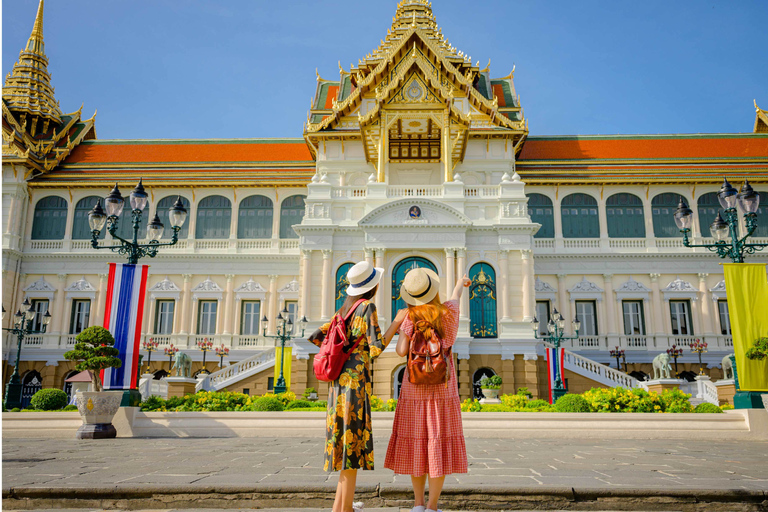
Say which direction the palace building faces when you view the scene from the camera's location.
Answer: facing the viewer

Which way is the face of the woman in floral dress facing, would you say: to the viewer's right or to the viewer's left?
to the viewer's right

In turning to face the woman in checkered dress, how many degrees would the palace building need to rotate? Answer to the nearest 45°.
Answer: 0° — it already faces them

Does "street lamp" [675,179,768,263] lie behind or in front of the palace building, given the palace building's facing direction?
in front

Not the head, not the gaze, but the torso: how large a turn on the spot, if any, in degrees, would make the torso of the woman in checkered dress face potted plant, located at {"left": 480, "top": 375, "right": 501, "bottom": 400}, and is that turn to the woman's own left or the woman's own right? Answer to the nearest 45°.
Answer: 0° — they already face it

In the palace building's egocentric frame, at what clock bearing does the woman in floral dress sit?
The woman in floral dress is roughly at 12 o'clock from the palace building.

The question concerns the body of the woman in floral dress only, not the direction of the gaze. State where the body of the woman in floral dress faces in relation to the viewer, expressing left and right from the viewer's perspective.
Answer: facing away from the viewer and to the right of the viewer

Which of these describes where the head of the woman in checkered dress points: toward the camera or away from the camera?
away from the camera

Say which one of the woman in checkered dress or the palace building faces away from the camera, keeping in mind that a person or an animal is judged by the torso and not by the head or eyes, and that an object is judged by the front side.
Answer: the woman in checkered dress

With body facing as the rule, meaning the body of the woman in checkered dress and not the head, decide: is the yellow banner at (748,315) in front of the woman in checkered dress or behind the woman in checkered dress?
in front

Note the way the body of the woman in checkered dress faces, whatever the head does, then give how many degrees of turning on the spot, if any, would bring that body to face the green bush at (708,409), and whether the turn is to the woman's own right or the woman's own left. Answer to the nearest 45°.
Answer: approximately 45° to the woman's own right

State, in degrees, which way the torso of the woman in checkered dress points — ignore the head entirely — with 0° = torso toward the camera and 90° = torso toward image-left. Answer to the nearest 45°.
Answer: approximately 180°

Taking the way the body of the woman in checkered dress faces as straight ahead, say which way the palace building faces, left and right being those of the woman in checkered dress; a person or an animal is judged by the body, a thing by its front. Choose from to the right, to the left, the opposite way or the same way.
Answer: the opposite way

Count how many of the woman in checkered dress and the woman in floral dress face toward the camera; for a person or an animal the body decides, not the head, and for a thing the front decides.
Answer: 0

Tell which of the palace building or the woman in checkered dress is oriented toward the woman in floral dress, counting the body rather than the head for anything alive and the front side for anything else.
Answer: the palace building

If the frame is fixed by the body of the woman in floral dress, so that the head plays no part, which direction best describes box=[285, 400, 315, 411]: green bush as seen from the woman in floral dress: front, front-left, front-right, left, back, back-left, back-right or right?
front-left
